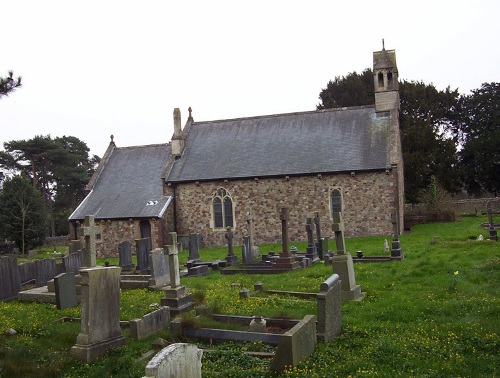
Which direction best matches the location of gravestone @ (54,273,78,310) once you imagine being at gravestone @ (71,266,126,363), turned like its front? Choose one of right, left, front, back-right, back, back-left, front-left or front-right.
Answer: front-right

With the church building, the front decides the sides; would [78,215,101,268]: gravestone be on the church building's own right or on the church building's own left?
on the church building's own right
